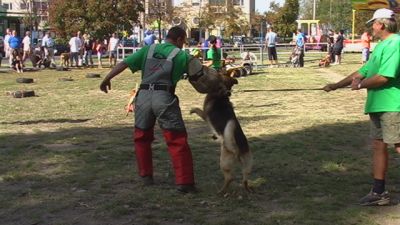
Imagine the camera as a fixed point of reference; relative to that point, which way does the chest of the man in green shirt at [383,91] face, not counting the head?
to the viewer's left

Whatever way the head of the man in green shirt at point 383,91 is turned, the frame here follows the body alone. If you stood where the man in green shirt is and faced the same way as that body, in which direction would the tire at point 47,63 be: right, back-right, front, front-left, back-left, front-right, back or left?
front-right

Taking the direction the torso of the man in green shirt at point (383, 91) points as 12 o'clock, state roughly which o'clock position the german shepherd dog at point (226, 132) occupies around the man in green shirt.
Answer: The german shepherd dog is roughly at 12 o'clock from the man in green shirt.

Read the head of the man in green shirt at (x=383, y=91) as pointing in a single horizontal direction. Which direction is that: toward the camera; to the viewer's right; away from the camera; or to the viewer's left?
to the viewer's left
